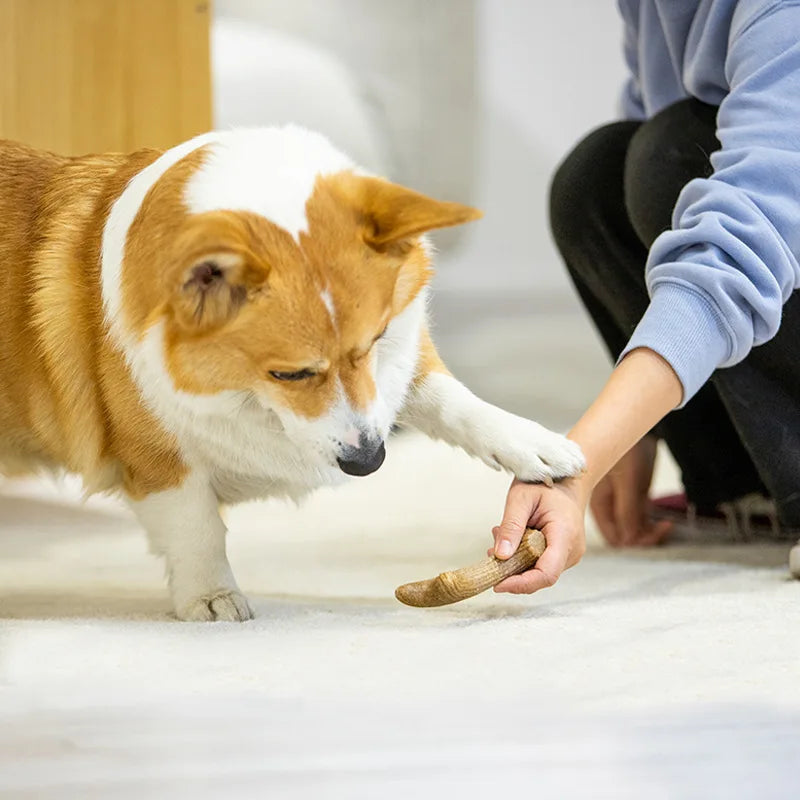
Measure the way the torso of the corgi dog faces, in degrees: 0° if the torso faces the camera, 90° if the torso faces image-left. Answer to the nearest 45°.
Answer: approximately 315°
